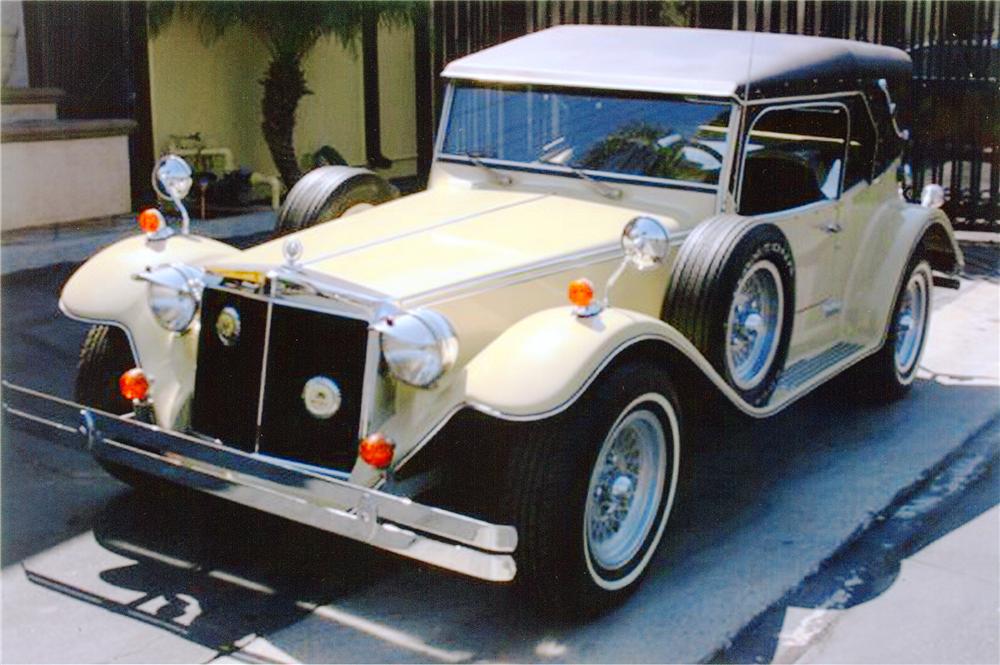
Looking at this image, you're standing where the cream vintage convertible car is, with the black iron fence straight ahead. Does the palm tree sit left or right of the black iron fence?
left

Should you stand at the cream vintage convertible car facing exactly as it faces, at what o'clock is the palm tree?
The palm tree is roughly at 4 o'clock from the cream vintage convertible car.

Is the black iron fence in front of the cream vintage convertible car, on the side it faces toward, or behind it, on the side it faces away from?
behind

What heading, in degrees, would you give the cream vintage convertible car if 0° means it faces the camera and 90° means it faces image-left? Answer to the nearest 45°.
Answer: approximately 45°
